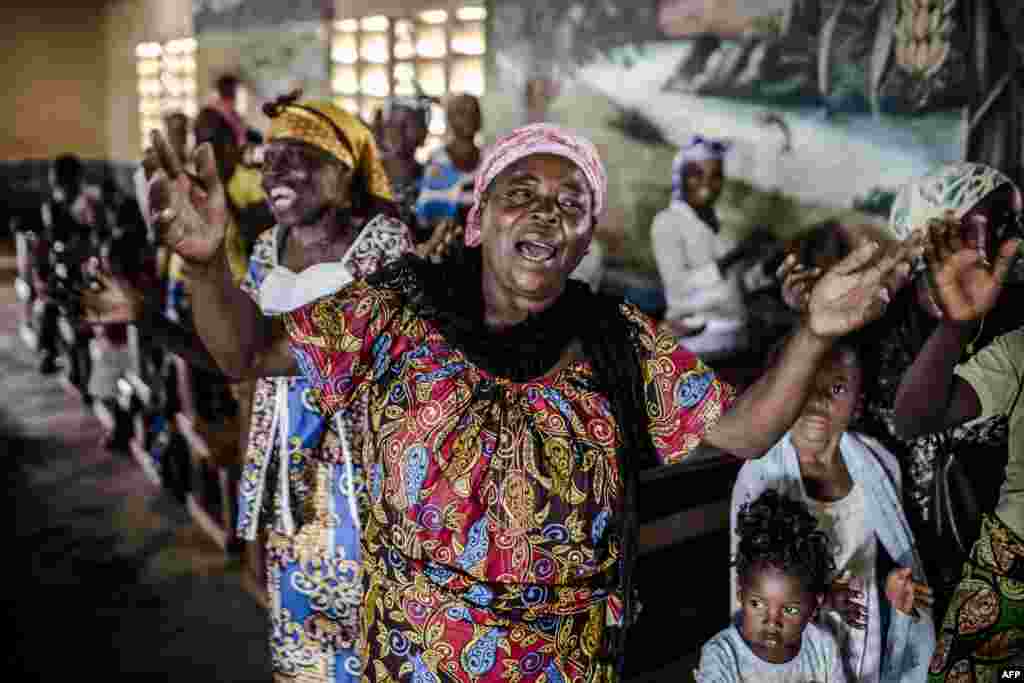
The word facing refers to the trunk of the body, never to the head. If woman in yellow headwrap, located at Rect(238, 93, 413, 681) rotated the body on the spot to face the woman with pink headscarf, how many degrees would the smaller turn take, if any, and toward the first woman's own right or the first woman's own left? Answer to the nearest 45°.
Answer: approximately 45° to the first woman's own left

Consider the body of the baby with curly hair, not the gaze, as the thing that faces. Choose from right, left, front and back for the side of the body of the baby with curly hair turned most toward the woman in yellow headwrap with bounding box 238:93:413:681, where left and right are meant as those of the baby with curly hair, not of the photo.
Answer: right

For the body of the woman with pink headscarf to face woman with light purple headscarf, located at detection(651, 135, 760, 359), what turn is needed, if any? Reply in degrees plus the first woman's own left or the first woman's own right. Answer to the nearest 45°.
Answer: approximately 180°

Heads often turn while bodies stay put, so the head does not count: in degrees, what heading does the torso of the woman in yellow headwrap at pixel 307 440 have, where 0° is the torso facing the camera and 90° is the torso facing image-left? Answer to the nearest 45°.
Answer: approximately 45°

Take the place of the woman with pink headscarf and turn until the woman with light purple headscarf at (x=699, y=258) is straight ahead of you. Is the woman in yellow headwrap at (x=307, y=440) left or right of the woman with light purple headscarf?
left

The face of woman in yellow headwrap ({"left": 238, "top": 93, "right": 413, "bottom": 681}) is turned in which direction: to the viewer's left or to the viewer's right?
to the viewer's left

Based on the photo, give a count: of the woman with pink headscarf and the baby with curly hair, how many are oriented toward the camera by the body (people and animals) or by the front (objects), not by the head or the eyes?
2

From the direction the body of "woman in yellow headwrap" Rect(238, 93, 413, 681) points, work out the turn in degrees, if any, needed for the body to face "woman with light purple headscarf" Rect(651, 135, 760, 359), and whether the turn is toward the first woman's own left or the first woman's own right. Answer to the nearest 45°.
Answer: approximately 180°

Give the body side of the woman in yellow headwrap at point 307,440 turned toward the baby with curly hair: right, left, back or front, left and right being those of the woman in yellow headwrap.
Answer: left
